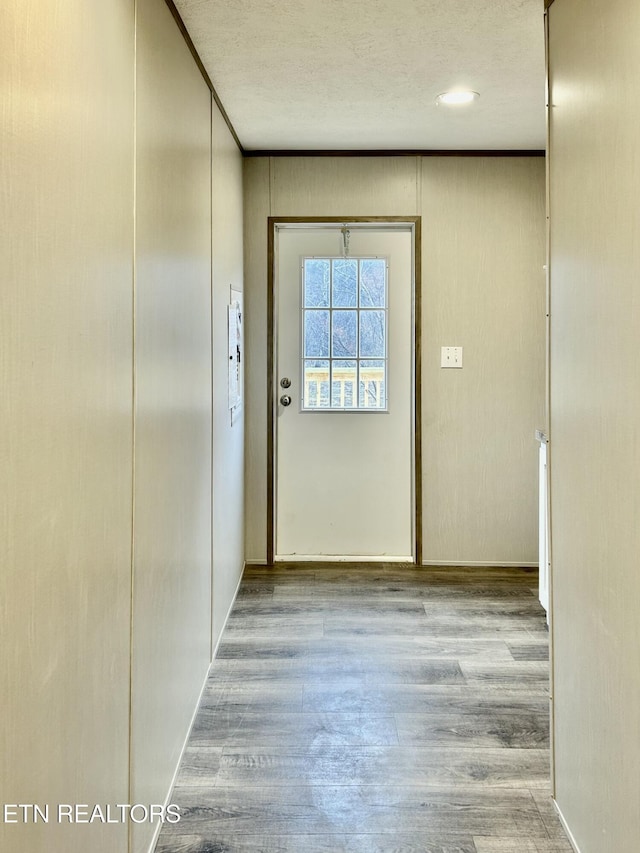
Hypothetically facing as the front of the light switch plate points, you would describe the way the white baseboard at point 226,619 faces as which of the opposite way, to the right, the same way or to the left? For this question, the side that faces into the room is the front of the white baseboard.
to the left

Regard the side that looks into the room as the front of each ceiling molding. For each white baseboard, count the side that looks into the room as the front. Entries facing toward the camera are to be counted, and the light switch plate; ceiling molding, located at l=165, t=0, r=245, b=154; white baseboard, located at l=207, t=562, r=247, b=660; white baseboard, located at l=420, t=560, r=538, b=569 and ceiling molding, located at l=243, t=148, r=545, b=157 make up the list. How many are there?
3

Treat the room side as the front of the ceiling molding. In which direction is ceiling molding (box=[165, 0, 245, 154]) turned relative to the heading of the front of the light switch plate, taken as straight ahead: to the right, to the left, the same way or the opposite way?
to the left

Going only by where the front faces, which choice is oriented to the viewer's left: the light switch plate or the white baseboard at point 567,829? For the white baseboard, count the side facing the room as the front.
the white baseboard

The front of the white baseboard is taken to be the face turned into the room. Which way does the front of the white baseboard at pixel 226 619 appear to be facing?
to the viewer's right

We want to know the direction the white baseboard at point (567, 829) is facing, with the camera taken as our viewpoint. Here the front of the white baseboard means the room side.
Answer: facing to the left of the viewer

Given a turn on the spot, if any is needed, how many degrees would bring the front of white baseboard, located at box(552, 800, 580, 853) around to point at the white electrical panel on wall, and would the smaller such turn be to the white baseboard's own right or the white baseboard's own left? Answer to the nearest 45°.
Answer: approximately 45° to the white baseboard's own right

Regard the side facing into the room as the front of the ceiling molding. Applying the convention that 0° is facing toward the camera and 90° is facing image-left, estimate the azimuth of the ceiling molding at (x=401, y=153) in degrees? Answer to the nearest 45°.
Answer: approximately 0°

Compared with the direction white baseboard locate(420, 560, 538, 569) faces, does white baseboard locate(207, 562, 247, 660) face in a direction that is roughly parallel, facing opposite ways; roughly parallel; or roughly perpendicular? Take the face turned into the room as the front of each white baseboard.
roughly perpendicular

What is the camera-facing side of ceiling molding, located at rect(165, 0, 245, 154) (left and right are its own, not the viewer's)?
right
